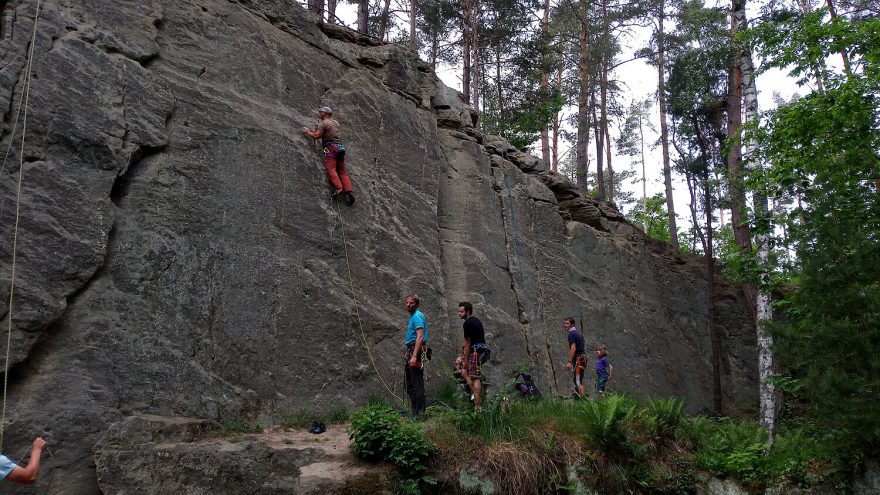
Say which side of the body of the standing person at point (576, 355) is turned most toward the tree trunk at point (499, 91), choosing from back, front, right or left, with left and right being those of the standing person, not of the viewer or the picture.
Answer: right

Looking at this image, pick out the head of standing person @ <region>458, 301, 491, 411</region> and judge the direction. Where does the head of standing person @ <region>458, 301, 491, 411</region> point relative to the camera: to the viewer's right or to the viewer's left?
to the viewer's left

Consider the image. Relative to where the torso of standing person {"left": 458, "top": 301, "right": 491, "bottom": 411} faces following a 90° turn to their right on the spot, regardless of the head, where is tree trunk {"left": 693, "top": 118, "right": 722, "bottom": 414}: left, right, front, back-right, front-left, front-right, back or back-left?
front-right

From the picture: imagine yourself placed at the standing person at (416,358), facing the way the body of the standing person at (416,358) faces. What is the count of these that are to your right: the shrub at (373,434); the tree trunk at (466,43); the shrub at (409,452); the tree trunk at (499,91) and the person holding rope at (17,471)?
2

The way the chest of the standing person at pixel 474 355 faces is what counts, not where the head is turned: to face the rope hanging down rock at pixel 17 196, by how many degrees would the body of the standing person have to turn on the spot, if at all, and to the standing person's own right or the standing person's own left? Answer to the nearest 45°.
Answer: approximately 45° to the standing person's own left

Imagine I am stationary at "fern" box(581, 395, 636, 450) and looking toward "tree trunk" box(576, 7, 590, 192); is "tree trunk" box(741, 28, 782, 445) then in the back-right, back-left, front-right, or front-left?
front-right

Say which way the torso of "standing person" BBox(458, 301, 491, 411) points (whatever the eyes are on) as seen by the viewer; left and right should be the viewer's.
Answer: facing to the left of the viewer

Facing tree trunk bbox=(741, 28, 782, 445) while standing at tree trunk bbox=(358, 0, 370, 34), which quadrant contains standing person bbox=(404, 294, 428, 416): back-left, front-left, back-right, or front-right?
front-right

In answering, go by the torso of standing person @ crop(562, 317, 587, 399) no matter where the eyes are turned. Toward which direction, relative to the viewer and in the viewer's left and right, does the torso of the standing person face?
facing to the left of the viewer
